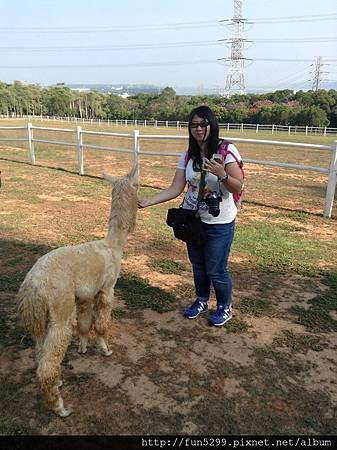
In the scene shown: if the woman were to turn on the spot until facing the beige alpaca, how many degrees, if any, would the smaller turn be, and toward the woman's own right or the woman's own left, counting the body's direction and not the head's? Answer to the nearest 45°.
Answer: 0° — they already face it

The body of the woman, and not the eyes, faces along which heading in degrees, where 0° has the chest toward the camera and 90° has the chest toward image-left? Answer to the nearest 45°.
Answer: approximately 45°

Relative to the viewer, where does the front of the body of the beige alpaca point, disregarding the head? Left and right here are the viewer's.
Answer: facing away from the viewer and to the right of the viewer

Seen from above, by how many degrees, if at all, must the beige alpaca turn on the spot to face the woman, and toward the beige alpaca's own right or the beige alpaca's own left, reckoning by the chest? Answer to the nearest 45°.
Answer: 0° — it already faces them

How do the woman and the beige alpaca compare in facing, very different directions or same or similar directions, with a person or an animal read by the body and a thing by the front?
very different directions
